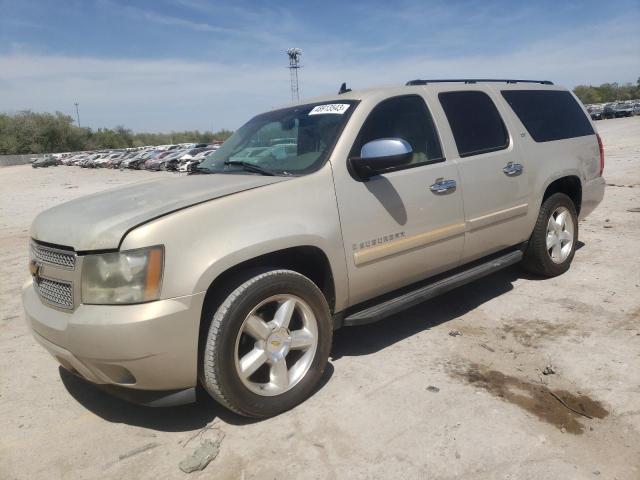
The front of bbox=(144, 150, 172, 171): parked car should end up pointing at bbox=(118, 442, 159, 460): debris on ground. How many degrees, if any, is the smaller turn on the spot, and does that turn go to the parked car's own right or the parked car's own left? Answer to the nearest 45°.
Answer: approximately 45° to the parked car's own left

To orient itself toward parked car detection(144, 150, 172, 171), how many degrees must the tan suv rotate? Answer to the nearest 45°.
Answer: approximately 135° to its right

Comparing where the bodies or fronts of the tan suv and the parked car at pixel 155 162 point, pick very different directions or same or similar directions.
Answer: same or similar directions

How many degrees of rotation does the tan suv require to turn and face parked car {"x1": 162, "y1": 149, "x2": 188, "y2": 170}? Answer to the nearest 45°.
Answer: approximately 135° to its right

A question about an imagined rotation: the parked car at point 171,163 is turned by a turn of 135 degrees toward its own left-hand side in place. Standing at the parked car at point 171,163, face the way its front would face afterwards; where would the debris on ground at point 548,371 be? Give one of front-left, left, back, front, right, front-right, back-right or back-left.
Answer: right

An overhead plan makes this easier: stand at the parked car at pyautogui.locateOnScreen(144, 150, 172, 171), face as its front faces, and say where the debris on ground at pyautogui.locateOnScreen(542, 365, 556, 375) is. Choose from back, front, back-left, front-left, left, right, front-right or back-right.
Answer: front-left

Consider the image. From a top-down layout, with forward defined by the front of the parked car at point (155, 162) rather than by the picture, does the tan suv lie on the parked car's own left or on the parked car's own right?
on the parked car's own left

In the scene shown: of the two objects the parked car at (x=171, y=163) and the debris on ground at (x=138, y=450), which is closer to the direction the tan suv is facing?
the debris on ground

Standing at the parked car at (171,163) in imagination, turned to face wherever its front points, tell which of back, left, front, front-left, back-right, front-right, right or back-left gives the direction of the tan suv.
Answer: front-left

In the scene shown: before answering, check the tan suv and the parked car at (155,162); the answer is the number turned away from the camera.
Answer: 0

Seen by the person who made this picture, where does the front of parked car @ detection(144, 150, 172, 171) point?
facing the viewer and to the left of the viewer

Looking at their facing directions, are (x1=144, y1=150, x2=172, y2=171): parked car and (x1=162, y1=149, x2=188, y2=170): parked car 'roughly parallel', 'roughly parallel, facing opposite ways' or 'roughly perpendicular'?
roughly parallel

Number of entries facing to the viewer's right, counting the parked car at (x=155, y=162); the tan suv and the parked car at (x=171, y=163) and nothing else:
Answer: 0
